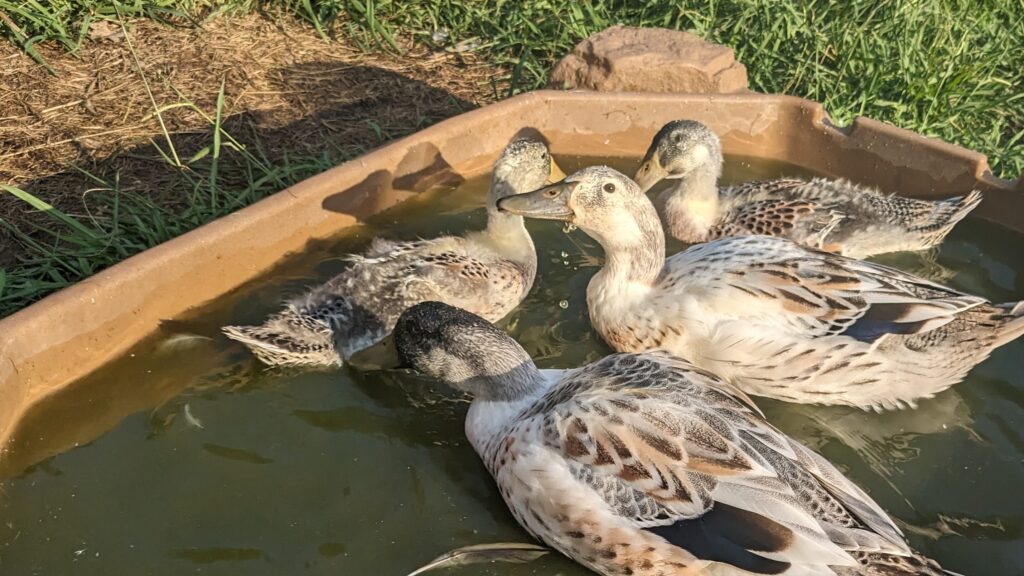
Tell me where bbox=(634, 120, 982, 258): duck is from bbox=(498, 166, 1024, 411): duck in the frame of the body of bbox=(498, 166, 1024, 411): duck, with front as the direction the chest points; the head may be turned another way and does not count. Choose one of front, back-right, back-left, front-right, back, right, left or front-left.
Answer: right

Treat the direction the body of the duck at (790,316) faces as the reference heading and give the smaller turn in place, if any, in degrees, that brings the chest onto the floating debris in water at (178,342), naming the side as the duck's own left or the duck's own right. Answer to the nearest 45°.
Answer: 0° — it already faces it

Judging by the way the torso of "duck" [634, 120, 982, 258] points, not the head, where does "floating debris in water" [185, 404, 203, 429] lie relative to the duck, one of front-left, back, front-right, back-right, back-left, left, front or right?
front-left

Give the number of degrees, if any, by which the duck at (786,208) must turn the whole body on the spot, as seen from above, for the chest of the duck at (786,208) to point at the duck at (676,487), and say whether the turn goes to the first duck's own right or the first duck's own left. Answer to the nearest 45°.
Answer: approximately 90° to the first duck's own left

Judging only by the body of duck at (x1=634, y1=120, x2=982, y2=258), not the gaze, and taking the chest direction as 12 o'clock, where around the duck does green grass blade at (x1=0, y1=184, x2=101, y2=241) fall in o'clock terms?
The green grass blade is roughly at 11 o'clock from the duck.

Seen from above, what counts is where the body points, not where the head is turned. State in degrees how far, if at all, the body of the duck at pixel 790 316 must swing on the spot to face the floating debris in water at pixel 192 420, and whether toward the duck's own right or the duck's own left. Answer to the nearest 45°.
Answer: approximately 45° to the duck's own left

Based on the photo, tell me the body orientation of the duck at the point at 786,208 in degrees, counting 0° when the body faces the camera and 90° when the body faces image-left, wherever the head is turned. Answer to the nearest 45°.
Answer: approximately 90°

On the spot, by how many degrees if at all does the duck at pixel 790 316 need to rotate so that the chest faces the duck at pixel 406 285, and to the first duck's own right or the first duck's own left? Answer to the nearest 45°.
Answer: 0° — it already faces it

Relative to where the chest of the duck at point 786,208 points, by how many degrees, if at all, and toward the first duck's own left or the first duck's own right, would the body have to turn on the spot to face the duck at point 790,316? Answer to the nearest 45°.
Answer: approximately 90° to the first duck's own left

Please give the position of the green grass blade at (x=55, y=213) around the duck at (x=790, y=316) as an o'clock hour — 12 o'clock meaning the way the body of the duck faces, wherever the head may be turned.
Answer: The green grass blade is roughly at 12 o'clock from the duck.

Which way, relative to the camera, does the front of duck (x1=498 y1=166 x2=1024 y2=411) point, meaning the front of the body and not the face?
to the viewer's left

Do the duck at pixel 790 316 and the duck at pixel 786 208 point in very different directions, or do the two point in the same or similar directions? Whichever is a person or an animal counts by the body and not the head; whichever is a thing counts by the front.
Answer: same or similar directions

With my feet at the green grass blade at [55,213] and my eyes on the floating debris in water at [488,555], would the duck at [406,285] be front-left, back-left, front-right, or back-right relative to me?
front-left

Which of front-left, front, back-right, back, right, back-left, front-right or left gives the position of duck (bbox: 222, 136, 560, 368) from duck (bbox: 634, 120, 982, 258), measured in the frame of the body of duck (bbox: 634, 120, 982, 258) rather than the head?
front-left
